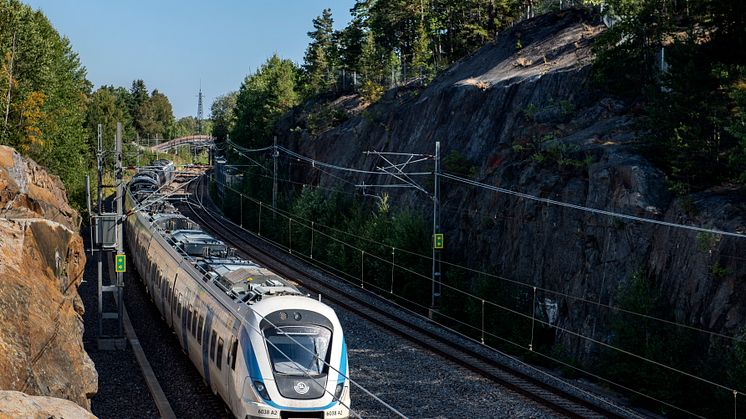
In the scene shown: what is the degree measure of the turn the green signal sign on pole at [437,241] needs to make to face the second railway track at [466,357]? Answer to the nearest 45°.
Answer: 0° — it already faces it

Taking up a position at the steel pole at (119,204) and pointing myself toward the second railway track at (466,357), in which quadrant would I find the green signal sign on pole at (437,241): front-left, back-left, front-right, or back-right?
front-left

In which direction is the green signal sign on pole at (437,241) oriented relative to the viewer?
toward the camera

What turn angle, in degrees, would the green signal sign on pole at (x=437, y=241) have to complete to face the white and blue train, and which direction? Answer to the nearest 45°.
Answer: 0° — it already faces it

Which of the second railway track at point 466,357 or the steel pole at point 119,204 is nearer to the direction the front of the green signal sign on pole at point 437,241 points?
the second railway track

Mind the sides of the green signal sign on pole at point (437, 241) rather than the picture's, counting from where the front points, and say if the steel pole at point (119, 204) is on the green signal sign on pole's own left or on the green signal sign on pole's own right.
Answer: on the green signal sign on pole's own right

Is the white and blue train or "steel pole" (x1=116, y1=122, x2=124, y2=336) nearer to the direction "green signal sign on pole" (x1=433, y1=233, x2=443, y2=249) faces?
the white and blue train
